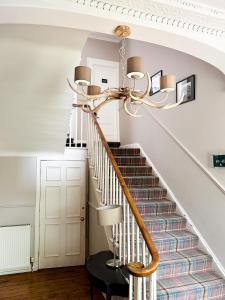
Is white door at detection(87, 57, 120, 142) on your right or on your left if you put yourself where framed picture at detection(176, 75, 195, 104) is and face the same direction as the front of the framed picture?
on your right

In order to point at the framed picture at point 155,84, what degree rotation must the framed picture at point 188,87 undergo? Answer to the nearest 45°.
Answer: approximately 90° to its right

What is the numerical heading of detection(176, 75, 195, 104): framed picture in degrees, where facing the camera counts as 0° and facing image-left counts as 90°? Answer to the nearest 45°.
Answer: approximately 45°
